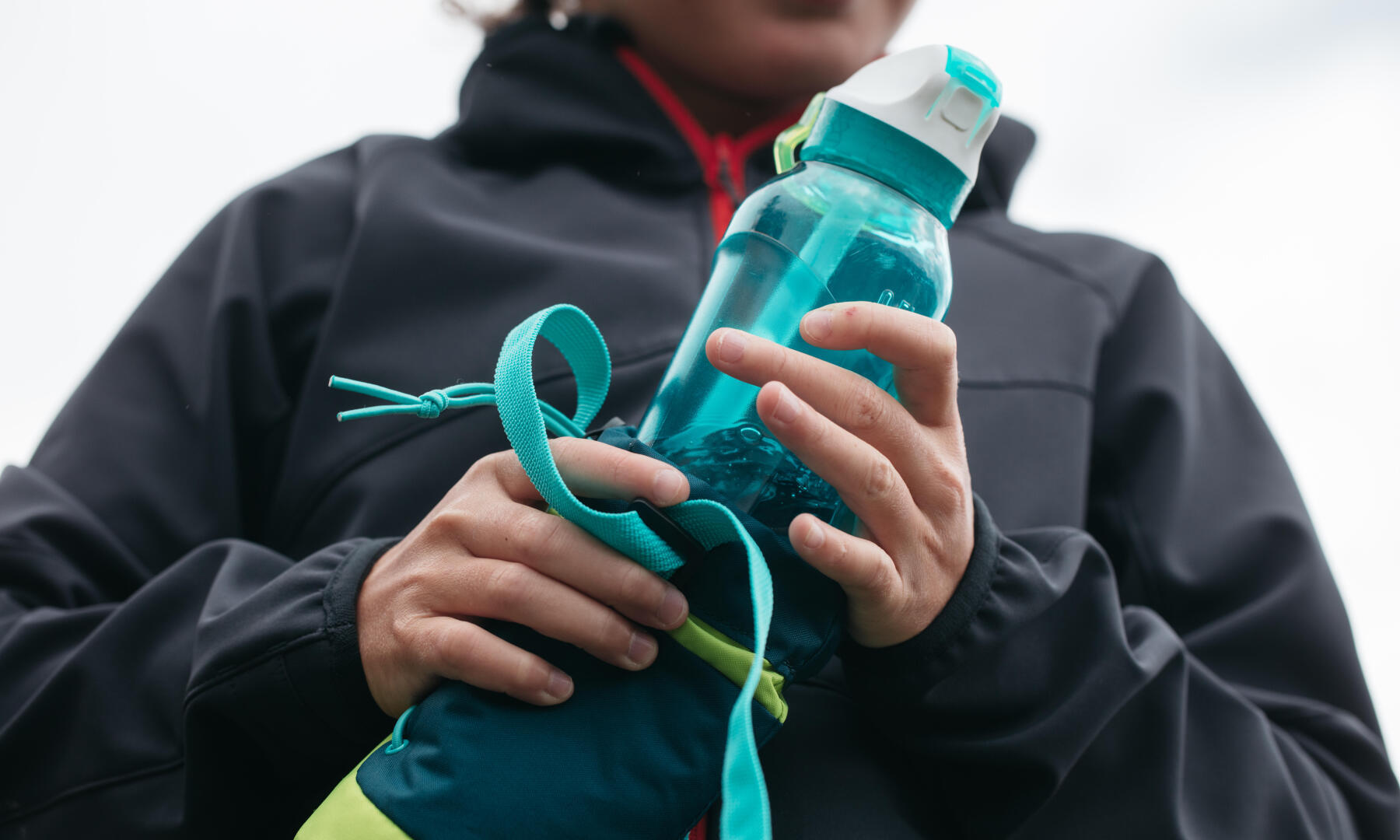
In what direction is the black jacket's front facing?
toward the camera
